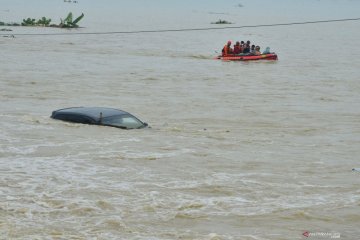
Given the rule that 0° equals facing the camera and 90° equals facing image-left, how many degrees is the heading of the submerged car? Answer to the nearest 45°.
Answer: approximately 315°
